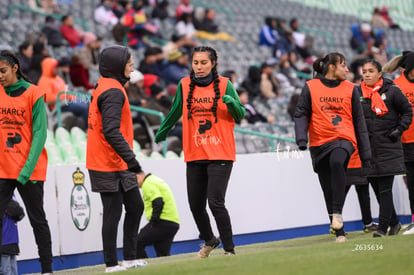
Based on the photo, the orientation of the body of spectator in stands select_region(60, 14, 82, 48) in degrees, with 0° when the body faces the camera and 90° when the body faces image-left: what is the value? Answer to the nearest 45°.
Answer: approximately 315°

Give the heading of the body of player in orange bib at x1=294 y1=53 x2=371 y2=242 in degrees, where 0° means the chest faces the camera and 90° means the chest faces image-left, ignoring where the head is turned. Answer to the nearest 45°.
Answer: approximately 0°

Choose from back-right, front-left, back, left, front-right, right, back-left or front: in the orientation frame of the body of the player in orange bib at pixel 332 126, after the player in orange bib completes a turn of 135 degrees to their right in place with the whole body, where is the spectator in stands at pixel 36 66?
front

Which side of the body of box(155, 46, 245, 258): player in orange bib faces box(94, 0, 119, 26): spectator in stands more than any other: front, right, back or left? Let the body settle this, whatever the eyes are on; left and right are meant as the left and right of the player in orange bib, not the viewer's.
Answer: back

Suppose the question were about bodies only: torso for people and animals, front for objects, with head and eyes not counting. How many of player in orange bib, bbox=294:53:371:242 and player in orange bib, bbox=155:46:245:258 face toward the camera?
2

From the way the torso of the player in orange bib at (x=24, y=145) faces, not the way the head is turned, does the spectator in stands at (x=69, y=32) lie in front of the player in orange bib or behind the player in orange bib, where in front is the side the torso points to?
behind

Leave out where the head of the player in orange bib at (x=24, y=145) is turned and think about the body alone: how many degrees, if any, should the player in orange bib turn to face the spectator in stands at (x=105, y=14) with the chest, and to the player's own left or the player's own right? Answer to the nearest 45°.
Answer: approximately 135° to the player's own right

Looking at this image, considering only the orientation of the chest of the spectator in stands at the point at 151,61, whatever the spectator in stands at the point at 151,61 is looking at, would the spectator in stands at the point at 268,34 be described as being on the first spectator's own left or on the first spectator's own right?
on the first spectator's own left

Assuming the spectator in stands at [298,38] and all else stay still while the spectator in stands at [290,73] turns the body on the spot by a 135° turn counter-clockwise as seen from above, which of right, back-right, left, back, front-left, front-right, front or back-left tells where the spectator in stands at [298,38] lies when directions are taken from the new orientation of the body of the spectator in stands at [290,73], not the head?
front
